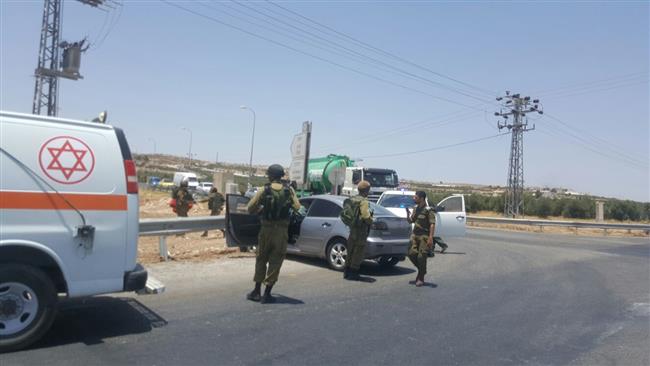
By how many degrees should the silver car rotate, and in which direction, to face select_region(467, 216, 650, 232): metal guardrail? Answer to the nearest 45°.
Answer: approximately 90° to its right

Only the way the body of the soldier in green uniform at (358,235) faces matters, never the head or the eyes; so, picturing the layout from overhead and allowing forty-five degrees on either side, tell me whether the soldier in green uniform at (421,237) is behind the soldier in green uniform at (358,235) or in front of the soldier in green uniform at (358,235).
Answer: in front

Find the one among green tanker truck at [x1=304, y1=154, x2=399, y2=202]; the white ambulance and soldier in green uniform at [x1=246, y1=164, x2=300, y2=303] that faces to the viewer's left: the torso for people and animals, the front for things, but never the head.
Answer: the white ambulance

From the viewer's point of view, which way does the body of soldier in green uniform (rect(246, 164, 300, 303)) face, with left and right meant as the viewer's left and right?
facing away from the viewer

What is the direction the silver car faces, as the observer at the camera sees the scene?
facing away from the viewer and to the left of the viewer

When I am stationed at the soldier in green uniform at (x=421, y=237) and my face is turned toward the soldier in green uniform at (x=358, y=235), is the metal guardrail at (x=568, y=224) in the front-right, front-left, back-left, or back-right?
back-right

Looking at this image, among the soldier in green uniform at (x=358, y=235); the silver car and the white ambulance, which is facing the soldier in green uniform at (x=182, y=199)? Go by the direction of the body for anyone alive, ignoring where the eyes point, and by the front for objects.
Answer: the silver car

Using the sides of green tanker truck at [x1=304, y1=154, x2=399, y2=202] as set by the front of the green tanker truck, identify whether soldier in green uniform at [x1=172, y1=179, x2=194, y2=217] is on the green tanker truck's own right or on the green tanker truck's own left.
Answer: on the green tanker truck's own right

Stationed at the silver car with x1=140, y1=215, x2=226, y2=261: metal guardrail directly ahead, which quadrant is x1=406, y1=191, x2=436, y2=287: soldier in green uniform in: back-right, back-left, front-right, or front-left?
back-left

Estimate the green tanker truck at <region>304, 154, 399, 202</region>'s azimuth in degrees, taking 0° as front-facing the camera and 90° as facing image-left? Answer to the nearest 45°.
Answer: approximately 315°

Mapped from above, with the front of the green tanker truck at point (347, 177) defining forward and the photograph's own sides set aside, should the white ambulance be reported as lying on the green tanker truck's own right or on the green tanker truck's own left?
on the green tanker truck's own right
